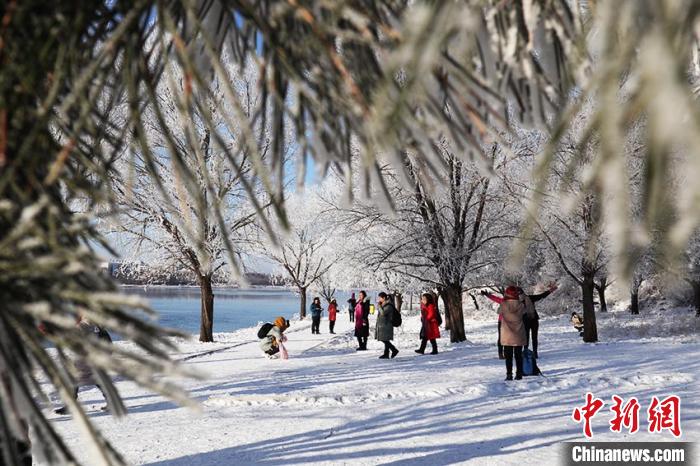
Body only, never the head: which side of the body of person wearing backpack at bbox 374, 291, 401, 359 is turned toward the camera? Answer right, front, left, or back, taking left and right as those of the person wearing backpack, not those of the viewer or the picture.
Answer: left

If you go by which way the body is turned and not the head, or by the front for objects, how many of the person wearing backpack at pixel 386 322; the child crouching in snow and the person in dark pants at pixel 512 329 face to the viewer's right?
1

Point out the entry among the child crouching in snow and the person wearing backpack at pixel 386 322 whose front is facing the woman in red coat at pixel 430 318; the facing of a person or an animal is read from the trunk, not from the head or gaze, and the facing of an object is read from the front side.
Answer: the child crouching in snow

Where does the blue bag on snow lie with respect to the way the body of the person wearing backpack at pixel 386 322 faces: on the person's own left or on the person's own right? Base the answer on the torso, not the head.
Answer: on the person's own left

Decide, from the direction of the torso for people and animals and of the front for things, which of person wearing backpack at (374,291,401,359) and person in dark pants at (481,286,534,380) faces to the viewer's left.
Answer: the person wearing backpack

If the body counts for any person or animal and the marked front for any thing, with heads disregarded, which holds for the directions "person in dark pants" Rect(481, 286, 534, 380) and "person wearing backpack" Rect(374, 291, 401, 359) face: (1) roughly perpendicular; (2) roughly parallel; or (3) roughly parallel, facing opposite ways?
roughly perpendicular

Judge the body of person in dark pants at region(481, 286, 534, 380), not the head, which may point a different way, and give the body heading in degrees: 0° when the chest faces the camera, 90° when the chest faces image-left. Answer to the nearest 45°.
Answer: approximately 180°

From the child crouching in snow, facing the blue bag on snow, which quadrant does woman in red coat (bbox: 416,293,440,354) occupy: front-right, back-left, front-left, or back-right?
front-left

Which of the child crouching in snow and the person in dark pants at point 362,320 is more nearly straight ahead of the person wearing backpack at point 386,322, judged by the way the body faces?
the child crouching in snow

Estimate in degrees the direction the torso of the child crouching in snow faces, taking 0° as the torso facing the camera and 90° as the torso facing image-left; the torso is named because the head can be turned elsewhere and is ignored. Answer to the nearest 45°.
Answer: approximately 270°

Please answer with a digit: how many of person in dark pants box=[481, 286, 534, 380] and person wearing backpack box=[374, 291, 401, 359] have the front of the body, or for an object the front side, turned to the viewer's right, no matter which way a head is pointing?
0

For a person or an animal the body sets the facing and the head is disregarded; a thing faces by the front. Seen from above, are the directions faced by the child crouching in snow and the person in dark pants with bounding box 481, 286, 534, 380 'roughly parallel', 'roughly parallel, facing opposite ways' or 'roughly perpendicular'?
roughly perpendicular

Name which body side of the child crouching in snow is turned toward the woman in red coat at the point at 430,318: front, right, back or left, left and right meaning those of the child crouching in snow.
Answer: front
